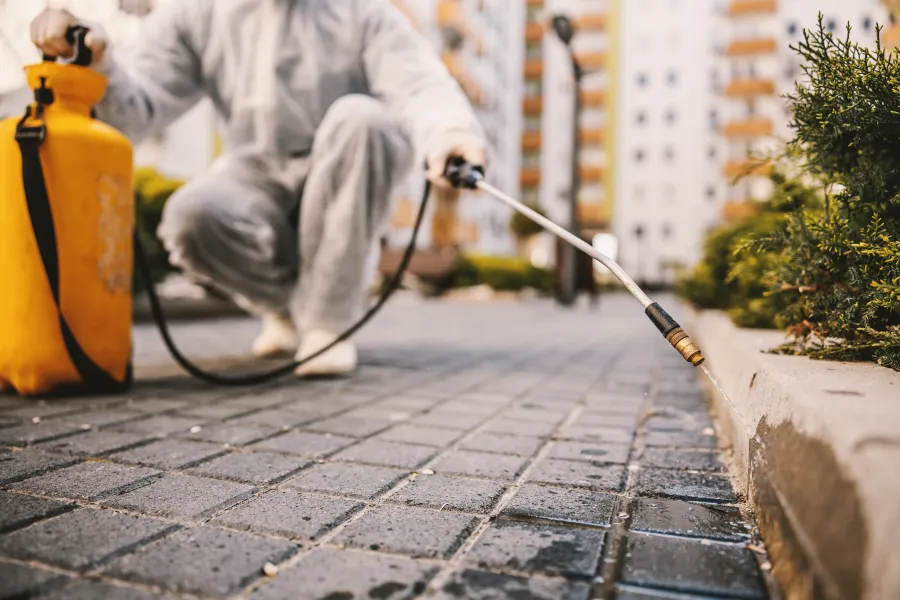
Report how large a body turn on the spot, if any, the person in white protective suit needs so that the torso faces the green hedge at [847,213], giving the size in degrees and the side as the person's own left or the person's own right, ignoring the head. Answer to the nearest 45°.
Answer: approximately 45° to the person's own left

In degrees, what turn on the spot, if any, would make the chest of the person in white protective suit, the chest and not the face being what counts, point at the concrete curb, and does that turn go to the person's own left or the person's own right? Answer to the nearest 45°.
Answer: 0° — they already face it

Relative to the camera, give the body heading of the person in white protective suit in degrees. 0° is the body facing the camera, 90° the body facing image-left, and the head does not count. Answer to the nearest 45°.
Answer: approximately 0°

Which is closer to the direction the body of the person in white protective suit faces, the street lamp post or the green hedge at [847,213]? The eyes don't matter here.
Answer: the green hedge

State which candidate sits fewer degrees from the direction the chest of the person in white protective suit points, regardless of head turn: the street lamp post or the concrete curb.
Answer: the concrete curb
